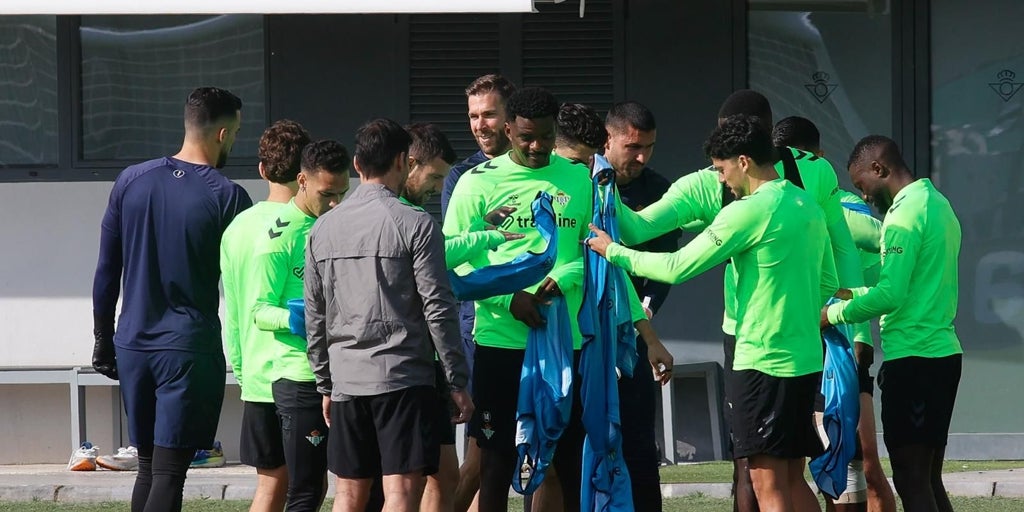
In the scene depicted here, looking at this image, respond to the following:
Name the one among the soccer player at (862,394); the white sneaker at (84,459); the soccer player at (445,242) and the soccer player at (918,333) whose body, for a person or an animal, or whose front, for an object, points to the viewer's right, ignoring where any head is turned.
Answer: the soccer player at (445,242)

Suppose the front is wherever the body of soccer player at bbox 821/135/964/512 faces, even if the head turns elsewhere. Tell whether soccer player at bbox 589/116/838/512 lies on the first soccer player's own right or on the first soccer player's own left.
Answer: on the first soccer player's own left

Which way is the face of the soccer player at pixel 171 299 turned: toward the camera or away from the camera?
away from the camera

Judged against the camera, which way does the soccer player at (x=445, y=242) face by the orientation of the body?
to the viewer's right

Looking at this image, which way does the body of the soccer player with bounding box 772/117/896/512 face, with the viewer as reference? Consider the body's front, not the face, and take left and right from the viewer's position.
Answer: facing to the left of the viewer

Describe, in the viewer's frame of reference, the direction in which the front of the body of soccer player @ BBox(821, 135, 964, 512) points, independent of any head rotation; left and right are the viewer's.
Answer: facing to the left of the viewer

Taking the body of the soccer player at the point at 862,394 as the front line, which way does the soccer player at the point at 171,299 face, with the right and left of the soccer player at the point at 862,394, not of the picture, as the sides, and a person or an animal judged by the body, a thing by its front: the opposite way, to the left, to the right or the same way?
to the right

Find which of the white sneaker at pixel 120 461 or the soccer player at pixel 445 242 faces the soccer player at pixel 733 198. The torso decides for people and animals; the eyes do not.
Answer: the soccer player at pixel 445 242

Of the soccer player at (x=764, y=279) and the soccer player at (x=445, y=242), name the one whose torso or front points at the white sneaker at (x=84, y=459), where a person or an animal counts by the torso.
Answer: the soccer player at (x=764, y=279)

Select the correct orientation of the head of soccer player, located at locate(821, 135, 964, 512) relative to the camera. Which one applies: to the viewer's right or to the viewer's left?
to the viewer's left

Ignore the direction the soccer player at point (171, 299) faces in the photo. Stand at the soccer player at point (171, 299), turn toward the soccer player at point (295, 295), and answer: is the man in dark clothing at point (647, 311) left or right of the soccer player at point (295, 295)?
left

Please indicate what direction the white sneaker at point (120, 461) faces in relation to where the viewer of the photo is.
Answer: facing to the left of the viewer
